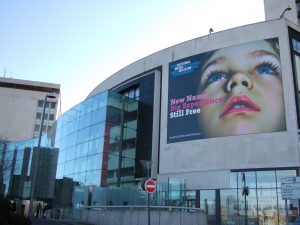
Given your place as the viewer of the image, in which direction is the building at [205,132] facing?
facing the viewer and to the left of the viewer

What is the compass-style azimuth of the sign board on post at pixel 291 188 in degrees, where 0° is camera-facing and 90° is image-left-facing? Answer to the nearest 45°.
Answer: approximately 0°
